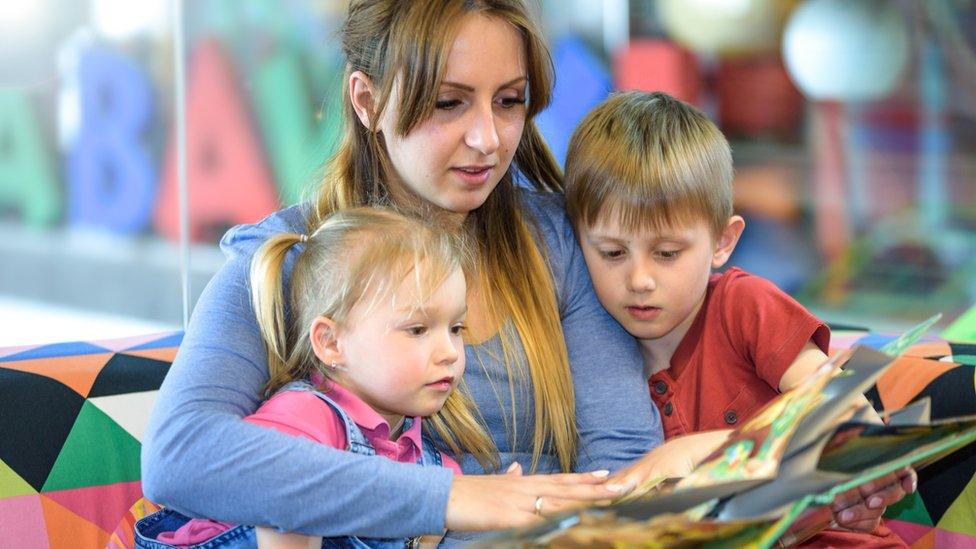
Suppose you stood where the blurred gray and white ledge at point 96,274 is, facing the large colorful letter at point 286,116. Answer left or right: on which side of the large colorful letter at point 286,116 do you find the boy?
right

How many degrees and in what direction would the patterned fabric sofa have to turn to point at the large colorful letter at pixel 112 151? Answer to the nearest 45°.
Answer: approximately 180°

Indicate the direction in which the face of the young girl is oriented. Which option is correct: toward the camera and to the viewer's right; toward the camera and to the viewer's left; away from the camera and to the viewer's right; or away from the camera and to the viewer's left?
toward the camera and to the viewer's right

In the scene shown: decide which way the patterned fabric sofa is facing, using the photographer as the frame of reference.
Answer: facing the viewer

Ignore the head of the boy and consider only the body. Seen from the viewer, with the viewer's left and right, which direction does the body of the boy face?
facing the viewer and to the left of the viewer

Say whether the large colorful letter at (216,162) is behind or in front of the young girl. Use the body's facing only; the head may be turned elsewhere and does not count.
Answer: behind

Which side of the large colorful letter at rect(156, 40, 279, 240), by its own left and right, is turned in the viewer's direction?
front

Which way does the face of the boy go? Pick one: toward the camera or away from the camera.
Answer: toward the camera

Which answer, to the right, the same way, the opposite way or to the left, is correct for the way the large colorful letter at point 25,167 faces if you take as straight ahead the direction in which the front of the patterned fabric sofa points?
the same way

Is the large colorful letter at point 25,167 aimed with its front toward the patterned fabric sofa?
yes

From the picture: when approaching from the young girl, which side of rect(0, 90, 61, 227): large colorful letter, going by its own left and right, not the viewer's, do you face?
front

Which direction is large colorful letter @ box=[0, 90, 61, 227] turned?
toward the camera
